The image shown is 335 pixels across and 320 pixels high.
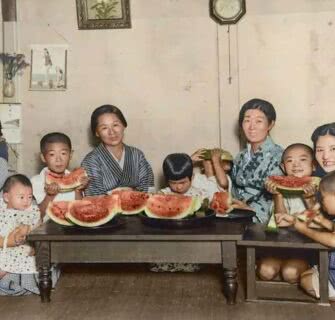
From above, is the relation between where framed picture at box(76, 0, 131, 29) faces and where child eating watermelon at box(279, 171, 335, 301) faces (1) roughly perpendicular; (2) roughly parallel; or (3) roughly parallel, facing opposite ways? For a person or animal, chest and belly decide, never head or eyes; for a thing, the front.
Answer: roughly perpendicular

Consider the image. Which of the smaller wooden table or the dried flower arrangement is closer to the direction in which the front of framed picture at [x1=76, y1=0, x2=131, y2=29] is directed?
the smaller wooden table

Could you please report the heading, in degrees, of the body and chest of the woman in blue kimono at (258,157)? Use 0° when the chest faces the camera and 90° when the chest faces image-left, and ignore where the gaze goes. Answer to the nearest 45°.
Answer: approximately 45°

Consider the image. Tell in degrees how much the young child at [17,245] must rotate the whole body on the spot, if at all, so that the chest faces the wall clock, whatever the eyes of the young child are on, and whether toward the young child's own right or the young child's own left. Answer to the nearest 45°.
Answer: approximately 90° to the young child's own left

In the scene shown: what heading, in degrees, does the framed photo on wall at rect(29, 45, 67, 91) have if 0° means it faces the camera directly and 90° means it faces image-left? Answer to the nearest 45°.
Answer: approximately 0°

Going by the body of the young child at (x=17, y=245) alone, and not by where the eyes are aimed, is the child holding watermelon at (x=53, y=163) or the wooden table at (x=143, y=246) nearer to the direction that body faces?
the wooden table

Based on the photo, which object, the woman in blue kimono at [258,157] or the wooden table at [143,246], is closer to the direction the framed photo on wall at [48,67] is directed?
the wooden table

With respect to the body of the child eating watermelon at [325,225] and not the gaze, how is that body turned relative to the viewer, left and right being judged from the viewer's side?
facing to the left of the viewer

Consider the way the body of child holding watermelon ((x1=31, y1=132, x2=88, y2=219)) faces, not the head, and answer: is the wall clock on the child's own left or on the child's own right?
on the child's own left

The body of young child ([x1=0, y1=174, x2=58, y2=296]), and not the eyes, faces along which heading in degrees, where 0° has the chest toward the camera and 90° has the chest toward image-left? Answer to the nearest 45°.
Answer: approximately 315°

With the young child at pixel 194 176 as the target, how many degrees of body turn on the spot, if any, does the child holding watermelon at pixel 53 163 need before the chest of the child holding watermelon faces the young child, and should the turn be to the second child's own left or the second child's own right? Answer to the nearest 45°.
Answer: approximately 45° to the second child's own left
